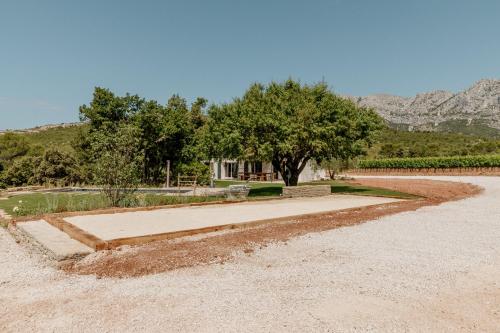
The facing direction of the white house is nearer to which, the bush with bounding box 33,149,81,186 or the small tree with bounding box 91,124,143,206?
the small tree

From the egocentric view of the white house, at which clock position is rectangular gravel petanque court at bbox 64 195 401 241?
The rectangular gravel petanque court is roughly at 12 o'clock from the white house.

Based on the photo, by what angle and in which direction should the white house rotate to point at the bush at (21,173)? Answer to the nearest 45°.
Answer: approximately 90° to its right

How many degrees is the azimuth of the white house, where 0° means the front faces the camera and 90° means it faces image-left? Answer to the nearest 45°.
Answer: approximately 0°

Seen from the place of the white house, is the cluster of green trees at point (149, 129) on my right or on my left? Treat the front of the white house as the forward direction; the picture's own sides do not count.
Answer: on my right

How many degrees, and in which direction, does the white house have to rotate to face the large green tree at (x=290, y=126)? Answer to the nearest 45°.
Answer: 0° — it already faces it

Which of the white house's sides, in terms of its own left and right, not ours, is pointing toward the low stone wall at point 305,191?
front

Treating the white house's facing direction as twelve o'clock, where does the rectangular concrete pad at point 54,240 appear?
The rectangular concrete pad is roughly at 12 o'clock from the white house.
